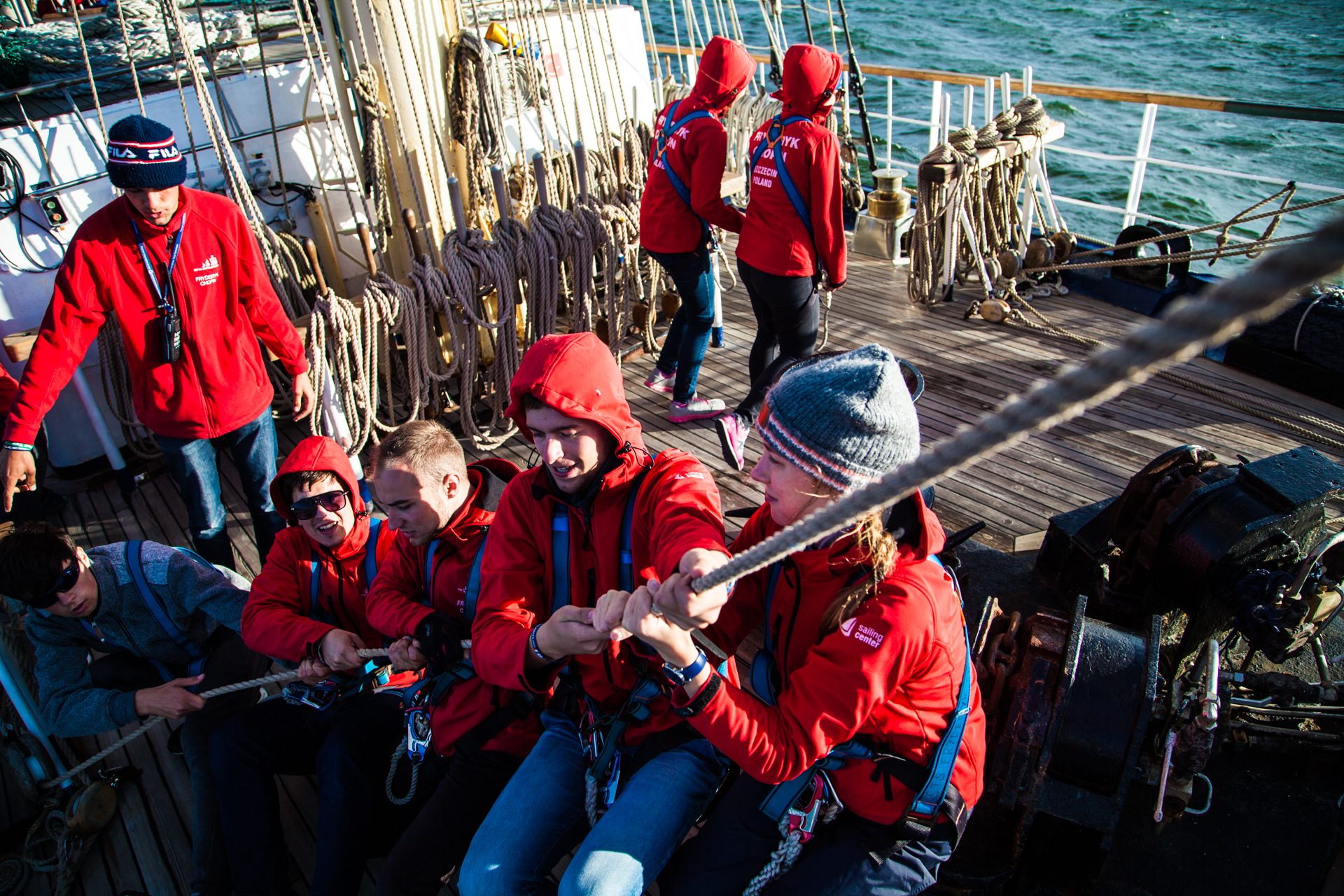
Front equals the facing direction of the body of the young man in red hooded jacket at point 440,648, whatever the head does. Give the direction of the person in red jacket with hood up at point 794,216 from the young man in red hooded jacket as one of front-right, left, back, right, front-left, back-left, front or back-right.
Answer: back

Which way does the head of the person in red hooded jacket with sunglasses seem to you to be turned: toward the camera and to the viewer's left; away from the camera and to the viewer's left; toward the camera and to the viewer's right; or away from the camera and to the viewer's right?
toward the camera and to the viewer's right

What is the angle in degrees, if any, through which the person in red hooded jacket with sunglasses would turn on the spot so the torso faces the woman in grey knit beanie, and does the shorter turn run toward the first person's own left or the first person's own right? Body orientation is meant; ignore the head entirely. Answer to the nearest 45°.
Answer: approximately 45° to the first person's own left

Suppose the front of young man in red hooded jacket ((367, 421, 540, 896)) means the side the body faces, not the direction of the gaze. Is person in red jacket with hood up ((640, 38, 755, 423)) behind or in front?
behind

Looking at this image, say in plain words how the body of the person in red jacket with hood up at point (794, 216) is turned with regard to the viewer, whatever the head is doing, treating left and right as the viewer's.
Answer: facing away from the viewer and to the right of the viewer

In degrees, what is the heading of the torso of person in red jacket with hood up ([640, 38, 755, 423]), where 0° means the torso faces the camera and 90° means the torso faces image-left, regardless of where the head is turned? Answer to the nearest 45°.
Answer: approximately 225°

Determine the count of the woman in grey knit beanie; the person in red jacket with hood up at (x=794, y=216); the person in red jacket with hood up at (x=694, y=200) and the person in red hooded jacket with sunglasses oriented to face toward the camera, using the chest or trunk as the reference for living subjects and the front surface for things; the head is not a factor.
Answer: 1

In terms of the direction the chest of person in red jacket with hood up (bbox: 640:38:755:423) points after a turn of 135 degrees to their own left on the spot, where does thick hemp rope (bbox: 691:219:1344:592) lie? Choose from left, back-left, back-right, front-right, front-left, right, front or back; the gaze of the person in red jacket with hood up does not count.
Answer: left

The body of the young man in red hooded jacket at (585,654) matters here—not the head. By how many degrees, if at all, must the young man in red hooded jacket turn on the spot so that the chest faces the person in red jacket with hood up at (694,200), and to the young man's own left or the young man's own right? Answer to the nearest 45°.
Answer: approximately 135° to the young man's own right

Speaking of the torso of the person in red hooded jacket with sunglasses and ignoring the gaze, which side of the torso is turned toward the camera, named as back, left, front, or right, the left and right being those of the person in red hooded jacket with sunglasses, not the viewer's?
front

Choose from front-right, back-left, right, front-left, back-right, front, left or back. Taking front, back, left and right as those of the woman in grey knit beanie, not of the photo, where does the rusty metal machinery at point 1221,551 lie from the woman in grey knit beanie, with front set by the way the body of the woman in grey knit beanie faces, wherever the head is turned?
back-right
